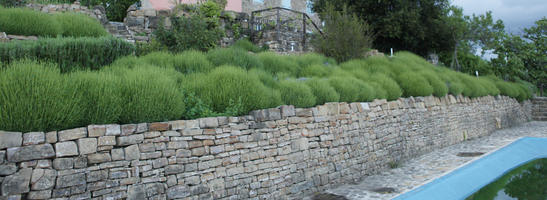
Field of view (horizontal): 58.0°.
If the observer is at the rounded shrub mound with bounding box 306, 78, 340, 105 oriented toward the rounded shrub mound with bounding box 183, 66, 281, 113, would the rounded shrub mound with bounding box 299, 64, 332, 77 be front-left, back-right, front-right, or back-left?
back-right

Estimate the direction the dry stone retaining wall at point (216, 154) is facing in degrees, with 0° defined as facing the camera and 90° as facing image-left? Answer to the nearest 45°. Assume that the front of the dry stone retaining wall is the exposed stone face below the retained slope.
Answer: approximately 315°

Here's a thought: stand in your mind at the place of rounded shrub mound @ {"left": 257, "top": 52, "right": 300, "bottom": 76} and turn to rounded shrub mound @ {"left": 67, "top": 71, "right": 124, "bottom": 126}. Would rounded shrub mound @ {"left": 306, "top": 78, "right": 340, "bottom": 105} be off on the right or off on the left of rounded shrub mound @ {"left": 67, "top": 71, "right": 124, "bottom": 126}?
left

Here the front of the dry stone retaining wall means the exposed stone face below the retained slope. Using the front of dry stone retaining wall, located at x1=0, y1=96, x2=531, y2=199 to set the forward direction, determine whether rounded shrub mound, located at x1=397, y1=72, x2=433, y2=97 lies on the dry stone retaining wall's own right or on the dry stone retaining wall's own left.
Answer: on the dry stone retaining wall's own left

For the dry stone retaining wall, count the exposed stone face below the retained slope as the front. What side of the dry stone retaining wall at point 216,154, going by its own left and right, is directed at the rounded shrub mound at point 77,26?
back

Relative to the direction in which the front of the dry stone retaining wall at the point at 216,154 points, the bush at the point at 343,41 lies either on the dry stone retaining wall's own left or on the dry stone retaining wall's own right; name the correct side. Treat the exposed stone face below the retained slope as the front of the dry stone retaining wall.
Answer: on the dry stone retaining wall's own left

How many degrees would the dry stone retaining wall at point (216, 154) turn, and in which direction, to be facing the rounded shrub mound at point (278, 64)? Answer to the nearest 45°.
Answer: approximately 135° to its left
